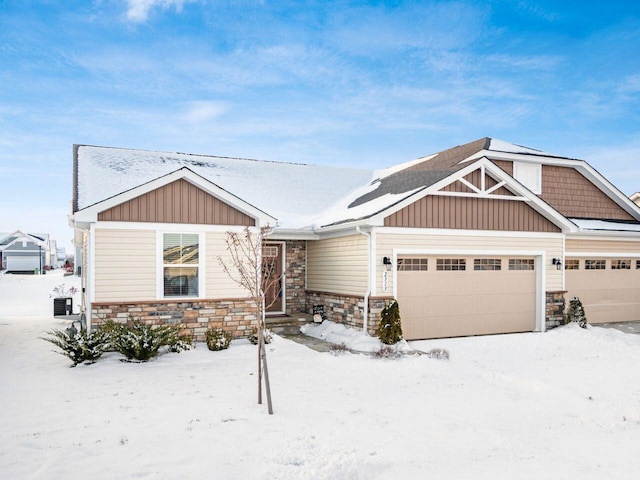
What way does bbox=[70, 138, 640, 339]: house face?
toward the camera

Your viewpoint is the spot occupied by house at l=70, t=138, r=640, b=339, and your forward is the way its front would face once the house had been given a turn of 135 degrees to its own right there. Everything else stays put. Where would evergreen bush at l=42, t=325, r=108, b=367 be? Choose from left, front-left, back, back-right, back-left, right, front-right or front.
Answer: left

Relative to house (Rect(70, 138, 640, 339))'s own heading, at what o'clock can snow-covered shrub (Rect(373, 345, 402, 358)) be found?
The snow-covered shrub is roughly at 12 o'clock from the house.

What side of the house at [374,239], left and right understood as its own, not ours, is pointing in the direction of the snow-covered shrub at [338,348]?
front

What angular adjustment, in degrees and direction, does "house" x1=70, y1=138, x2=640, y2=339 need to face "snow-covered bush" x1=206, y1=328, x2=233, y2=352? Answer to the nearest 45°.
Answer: approximately 45° to its right
